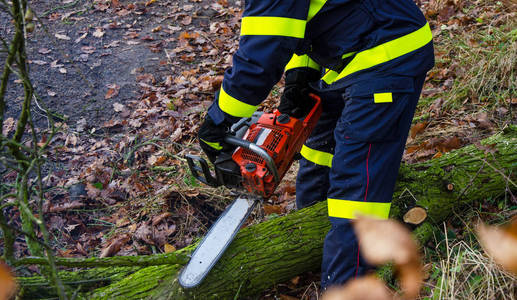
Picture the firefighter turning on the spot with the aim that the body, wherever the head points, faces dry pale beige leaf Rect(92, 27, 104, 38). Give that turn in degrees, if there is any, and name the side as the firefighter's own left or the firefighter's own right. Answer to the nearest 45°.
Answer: approximately 45° to the firefighter's own right

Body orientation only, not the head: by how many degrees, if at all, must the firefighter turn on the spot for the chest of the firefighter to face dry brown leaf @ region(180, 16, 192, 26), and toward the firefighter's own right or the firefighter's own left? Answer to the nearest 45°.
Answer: approximately 45° to the firefighter's own right

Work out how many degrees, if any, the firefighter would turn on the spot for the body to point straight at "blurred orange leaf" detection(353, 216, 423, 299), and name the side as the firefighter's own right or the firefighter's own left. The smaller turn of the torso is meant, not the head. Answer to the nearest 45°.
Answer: approximately 90° to the firefighter's own left

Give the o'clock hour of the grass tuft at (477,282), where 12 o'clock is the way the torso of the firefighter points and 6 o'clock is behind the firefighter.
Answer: The grass tuft is roughly at 8 o'clock from the firefighter.

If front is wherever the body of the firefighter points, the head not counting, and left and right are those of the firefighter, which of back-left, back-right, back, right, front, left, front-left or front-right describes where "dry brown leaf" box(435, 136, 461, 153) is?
back-right

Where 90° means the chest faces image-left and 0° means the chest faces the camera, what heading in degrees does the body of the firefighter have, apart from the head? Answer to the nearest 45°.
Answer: approximately 90°
